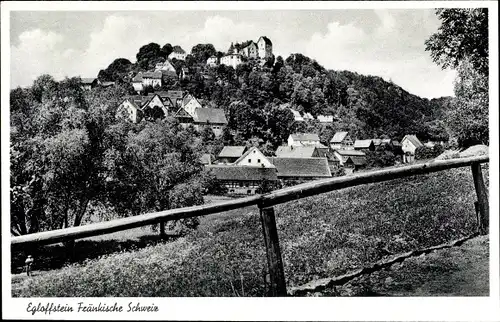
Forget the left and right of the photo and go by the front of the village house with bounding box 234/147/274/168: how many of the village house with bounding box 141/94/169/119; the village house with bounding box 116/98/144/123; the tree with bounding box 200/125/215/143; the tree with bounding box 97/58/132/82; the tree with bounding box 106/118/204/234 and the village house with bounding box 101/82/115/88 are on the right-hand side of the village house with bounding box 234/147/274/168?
6

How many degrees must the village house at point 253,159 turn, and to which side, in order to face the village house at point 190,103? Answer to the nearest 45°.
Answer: approximately 135° to its right

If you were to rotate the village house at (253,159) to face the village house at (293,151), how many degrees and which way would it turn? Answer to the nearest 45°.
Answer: approximately 135° to its left

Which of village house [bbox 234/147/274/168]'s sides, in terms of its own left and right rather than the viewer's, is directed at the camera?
front

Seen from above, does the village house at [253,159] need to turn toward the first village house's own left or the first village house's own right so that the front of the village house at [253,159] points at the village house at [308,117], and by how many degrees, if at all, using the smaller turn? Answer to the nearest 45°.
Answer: approximately 135° to the first village house's own left

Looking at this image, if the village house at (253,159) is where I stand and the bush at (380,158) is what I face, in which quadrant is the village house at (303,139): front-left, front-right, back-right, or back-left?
front-left

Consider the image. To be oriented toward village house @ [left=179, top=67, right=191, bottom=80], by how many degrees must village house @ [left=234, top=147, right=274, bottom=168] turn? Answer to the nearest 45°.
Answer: approximately 135° to its right
